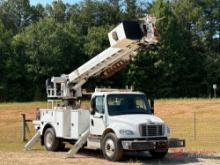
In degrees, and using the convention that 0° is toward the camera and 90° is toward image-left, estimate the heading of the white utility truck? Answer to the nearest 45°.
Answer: approximately 315°
